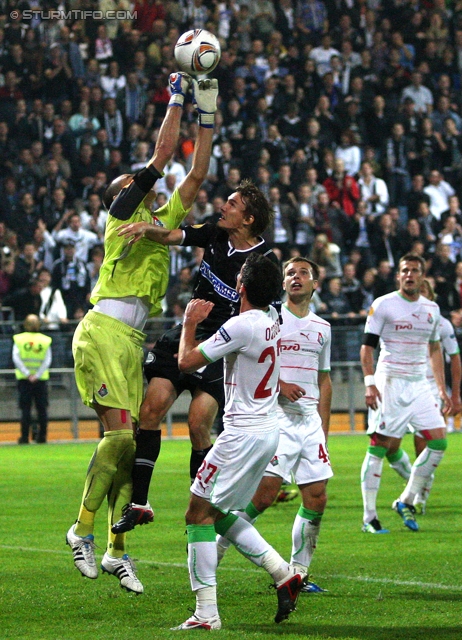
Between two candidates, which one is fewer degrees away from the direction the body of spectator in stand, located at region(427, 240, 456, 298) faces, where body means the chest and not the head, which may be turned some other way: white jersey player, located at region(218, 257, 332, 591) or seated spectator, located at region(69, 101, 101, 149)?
the white jersey player

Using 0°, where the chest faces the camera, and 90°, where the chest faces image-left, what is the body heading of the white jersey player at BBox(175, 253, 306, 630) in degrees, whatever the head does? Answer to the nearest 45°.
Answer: approximately 135°

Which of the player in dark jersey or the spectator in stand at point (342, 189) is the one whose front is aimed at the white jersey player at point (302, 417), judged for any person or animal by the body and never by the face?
the spectator in stand

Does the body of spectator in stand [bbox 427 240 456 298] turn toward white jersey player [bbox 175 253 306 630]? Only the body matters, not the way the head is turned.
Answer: yes

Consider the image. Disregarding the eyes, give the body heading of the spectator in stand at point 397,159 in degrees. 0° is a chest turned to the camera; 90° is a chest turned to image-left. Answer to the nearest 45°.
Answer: approximately 0°

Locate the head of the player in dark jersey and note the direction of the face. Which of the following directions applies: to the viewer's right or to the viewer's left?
to the viewer's left

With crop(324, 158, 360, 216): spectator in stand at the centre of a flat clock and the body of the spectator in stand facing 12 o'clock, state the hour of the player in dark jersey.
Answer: The player in dark jersey is roughly at 12 o'clock from the spectator in stand.
